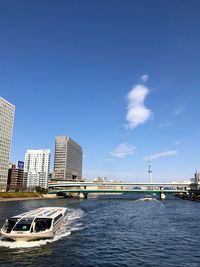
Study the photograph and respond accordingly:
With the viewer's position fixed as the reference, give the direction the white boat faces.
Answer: facing the viewer and to the left of the viewer
